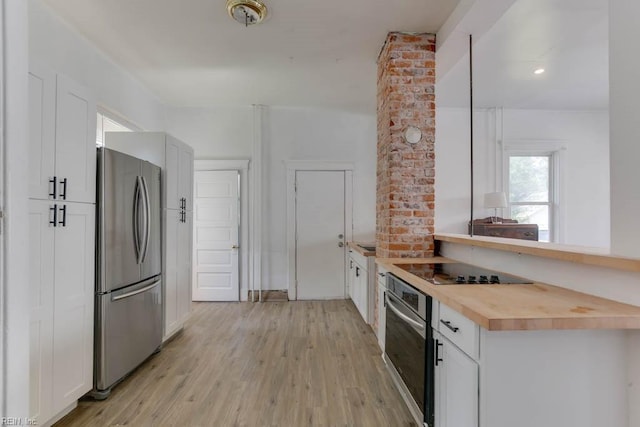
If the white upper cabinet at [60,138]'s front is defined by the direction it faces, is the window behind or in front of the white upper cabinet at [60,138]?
in front

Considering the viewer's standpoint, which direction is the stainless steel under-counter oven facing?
facing the viewer and to the left of the viewer

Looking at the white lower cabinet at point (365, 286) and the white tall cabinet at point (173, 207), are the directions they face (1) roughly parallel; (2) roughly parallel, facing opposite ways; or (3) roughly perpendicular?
roughly parallel, facing opposite ways

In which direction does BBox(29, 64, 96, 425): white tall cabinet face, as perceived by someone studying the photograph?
facing the viewer and to the right of the viewer

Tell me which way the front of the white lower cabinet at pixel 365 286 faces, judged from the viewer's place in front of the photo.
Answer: facing to the left of the viewer

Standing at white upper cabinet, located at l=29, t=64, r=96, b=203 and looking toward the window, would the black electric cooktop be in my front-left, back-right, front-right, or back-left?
front-right

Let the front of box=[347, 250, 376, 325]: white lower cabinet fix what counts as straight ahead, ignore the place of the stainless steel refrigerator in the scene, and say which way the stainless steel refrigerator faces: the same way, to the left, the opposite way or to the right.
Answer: the opposite way

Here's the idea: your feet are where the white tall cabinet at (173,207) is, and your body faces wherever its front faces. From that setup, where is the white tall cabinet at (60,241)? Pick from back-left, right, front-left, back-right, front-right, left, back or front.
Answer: right

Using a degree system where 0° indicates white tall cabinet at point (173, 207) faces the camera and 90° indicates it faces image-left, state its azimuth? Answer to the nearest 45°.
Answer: approximately 315°

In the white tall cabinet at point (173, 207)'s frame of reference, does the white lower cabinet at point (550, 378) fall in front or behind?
in front

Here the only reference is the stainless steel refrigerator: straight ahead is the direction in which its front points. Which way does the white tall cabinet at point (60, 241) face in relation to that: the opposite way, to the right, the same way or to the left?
the same way

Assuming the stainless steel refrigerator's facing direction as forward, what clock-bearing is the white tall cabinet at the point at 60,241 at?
The white tall cabinet is roughly at 3 o'clock from the stainless steel refrigerator.

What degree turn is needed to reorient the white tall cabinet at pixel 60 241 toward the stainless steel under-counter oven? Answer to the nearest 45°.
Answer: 0° — it already faces it

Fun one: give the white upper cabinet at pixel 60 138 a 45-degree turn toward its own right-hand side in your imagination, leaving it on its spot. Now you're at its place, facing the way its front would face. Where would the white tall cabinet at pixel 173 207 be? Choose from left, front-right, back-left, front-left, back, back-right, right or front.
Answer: back-left

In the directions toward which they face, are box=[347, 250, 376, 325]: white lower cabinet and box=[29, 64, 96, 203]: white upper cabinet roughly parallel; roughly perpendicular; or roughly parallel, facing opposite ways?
roughly parallel, facing opposite ways

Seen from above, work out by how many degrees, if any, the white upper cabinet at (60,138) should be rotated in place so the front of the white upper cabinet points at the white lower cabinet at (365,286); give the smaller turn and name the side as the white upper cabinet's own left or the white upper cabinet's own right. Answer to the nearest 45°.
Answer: approximately 45° to the white upper cabinet's own left

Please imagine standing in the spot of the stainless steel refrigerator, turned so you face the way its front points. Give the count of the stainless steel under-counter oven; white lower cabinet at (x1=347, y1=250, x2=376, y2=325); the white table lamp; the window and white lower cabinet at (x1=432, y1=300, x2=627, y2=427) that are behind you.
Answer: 0

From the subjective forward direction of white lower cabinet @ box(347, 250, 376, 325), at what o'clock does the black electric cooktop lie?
The black electric cooktop is roughly at 8 o'clock from the white lower cabinet.

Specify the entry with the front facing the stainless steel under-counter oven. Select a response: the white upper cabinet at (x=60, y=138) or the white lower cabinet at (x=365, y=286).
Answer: the white upper cabinet

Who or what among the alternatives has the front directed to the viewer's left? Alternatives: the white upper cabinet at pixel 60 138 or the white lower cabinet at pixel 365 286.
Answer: the white lower cabinet
